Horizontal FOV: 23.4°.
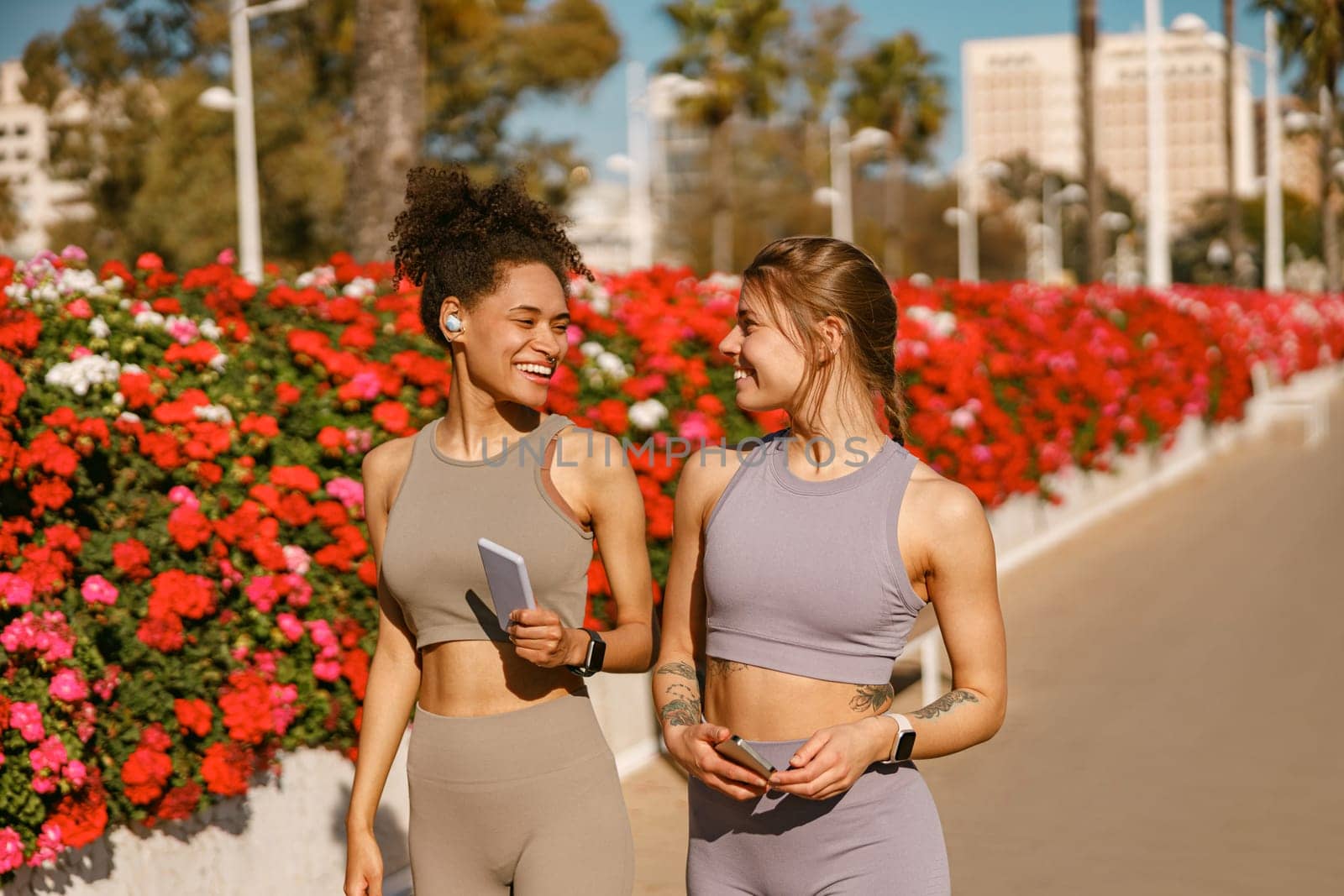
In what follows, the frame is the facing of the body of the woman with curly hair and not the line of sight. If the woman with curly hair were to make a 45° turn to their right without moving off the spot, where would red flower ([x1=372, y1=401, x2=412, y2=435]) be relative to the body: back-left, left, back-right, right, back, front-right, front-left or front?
back-right

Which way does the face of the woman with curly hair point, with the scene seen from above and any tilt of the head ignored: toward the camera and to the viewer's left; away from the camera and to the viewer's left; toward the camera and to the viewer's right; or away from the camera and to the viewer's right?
toward the camera and to the viewer's right

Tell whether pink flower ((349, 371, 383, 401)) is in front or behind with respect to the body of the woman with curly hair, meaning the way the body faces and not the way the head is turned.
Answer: behind

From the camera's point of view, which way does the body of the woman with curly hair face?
toward the camera

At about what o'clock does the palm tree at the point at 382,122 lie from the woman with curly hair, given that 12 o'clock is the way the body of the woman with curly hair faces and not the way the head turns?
The palm tree is roughly at 6 o'clock from the woman with curly hair.

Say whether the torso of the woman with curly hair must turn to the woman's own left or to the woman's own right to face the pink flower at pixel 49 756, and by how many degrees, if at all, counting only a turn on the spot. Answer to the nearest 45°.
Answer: approximately 135° to the woman's own right

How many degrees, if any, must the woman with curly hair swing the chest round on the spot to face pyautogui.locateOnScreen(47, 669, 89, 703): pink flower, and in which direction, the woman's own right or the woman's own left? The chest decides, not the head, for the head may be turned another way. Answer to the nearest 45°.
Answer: approximately 135° to the woman's own right

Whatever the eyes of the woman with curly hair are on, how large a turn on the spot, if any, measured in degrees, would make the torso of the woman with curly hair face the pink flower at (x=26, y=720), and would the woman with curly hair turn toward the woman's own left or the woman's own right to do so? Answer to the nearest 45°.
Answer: approximately 135° to the woman's own right

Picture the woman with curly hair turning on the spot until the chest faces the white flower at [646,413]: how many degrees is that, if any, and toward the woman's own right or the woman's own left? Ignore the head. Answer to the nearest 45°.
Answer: approximately 180°

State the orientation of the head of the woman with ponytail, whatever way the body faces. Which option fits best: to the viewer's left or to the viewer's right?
to the viewer's left

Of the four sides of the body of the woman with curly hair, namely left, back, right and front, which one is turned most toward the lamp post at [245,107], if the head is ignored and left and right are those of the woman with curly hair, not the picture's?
back

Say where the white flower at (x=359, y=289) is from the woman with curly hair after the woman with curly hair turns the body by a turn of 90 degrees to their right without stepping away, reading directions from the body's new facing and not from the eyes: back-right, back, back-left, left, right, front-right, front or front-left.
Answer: right

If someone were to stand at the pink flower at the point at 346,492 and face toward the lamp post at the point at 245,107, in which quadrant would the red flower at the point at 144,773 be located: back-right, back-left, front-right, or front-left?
back-left

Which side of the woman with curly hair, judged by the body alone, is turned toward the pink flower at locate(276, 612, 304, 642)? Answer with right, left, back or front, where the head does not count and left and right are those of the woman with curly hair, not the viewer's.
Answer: back
